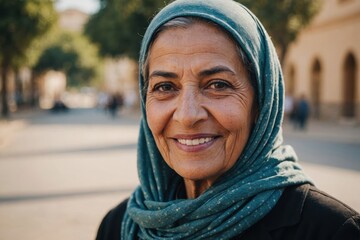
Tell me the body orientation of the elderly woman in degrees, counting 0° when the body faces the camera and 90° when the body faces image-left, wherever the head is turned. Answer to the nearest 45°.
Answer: approximately 45°

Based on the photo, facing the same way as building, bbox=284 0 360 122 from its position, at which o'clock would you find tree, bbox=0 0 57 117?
The tree is roughly at 1 o'clock from the building.

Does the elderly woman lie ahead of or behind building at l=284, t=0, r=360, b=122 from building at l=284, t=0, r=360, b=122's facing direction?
ahead

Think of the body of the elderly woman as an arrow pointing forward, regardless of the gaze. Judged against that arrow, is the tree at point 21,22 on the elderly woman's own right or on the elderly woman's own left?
on the elderly woman's own right

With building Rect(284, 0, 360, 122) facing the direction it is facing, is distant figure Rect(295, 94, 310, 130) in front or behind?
in front
